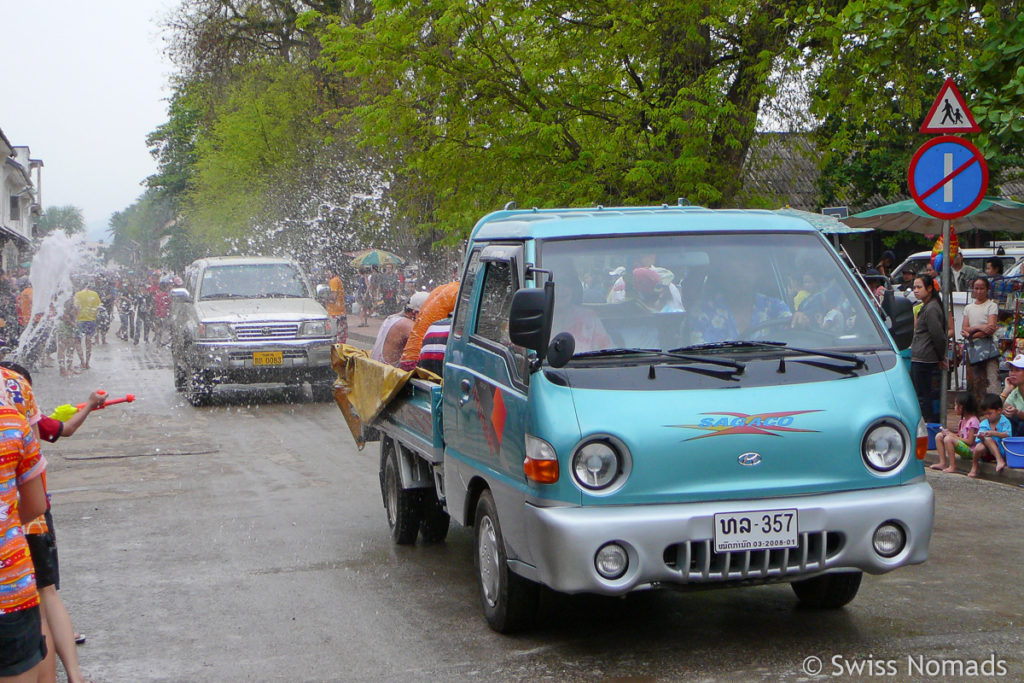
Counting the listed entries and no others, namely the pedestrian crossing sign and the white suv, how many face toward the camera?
2

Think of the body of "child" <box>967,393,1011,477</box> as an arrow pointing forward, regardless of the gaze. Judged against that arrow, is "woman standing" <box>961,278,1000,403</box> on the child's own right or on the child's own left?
on the child's own right

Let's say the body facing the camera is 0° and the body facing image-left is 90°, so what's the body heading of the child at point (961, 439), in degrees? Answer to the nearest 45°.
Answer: approximately 45°
